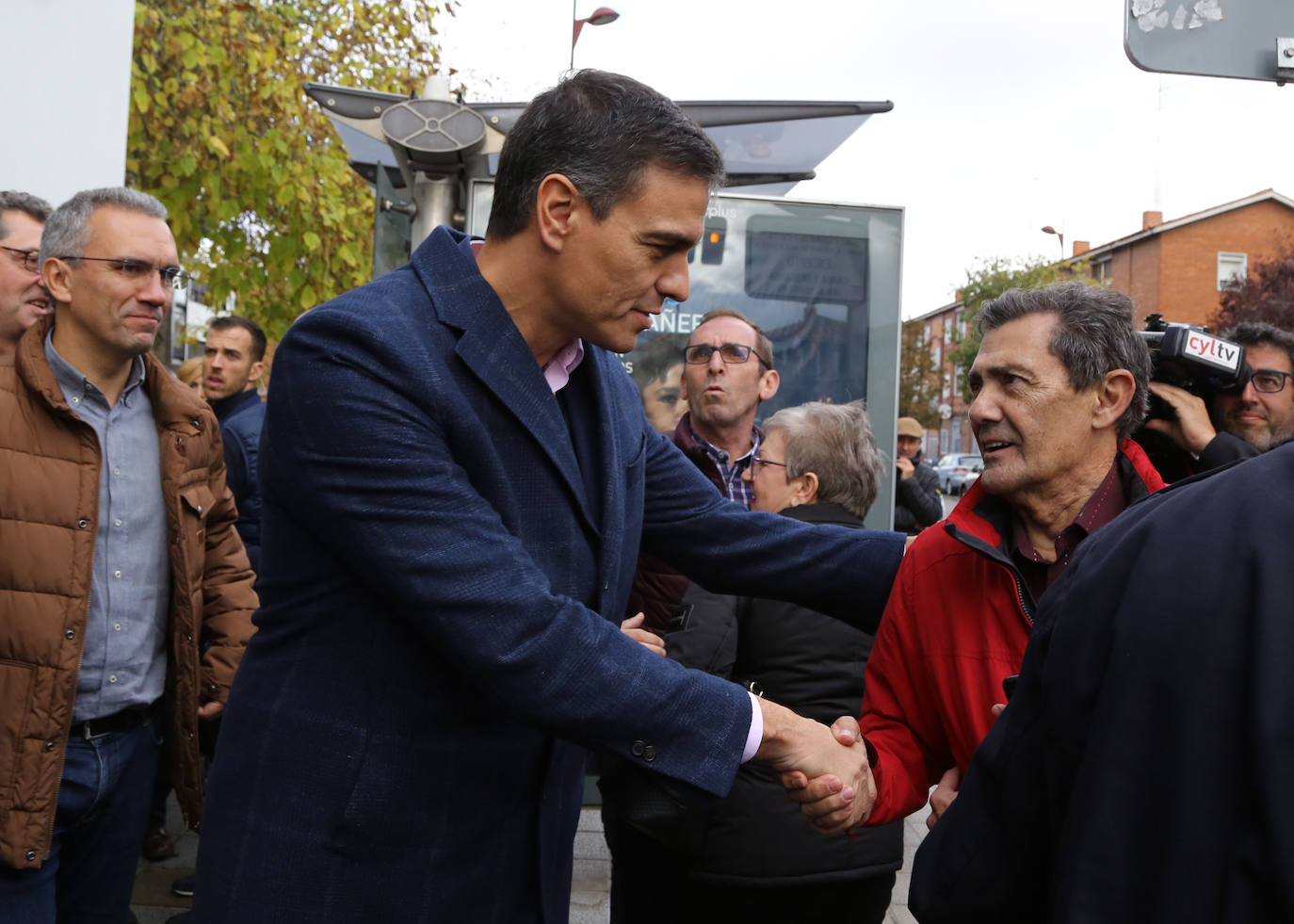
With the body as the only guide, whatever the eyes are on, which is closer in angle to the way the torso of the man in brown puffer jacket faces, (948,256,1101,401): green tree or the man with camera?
the man with camera

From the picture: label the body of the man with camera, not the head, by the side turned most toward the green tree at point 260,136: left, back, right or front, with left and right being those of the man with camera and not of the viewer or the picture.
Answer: right

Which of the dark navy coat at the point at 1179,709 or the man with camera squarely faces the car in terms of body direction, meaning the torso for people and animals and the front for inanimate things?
the dark navy coat

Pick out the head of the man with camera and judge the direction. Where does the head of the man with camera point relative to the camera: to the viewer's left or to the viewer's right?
to the viewer's left

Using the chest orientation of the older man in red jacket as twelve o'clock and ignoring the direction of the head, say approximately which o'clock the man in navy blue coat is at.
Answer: The man in navy blue coat is roughly at 12 o'clock from the older man in red jacket.

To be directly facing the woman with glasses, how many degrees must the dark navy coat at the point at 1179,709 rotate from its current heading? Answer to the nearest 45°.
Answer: approximately 45° to its left

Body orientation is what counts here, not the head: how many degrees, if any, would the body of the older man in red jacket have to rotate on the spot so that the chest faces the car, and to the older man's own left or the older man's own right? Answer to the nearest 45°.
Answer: approximately 135° to the older man's own right

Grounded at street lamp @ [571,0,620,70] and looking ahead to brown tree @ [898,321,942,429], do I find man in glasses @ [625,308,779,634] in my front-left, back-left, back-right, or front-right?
back-right

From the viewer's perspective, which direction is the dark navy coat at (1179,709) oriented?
away from the camera

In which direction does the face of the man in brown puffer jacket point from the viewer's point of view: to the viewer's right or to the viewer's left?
to the viewer's right

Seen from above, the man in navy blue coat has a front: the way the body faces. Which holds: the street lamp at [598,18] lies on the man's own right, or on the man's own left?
on the man's own left

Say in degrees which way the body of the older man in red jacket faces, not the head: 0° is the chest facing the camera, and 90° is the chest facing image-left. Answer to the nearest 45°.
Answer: approximately 45°
